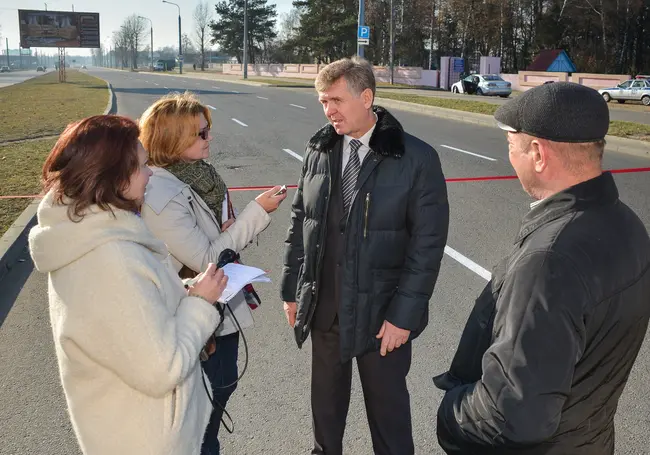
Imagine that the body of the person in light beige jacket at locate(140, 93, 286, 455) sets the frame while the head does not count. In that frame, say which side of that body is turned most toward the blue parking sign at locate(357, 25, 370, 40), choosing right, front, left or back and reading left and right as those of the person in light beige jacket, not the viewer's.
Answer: left

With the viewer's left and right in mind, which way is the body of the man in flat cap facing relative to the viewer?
facing away from the viewer and to the left of the viewer

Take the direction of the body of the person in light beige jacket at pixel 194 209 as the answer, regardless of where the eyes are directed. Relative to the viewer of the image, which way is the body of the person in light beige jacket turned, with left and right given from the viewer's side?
facing to the right of the viewer

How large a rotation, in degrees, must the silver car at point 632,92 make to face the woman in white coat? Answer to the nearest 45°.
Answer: approximately 90° to its left

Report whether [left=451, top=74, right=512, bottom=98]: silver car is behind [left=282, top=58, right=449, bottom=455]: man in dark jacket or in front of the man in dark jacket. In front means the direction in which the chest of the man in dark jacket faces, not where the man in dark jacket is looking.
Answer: behind

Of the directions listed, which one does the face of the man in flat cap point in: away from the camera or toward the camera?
away from the camera

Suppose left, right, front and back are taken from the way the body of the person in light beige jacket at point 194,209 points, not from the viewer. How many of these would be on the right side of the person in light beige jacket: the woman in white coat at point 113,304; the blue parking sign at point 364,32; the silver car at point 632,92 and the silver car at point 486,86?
1

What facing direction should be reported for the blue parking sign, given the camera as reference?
facing the viewer

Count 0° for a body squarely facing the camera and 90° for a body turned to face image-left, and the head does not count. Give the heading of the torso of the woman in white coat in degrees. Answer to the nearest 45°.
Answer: approximately 225°

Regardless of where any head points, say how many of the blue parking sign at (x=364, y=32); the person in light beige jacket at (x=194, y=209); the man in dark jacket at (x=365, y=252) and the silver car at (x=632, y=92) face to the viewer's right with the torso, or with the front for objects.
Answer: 1

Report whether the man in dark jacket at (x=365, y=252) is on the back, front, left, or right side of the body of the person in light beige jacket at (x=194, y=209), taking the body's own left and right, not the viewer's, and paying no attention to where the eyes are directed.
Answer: front

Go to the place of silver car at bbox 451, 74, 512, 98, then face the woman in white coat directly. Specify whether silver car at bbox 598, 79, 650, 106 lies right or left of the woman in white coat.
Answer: left

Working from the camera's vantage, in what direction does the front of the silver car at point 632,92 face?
facing to the left of the viewer

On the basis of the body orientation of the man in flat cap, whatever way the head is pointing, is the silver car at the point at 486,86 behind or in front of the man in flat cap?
in front

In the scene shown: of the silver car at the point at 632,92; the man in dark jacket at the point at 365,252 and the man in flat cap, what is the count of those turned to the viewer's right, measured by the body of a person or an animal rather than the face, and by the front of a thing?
0

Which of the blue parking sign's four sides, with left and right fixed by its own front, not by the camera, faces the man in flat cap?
front

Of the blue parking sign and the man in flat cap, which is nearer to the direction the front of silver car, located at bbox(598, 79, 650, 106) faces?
the blue parking sign

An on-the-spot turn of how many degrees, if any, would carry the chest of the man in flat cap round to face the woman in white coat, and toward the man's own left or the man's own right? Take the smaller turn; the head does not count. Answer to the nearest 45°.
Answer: approximately 45° to the man's own left

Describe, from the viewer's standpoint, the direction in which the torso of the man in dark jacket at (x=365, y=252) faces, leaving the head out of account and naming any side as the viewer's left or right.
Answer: facing the viewer and to the left of the viewer

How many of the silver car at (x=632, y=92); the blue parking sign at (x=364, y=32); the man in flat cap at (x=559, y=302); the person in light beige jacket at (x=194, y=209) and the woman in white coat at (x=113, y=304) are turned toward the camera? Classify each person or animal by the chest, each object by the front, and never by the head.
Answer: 1
